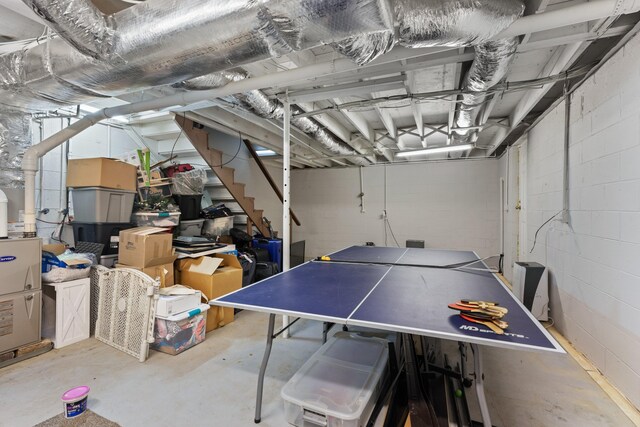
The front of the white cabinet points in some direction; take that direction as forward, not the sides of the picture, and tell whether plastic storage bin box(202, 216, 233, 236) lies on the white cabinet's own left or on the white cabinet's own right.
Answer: on the white cabinet's own left

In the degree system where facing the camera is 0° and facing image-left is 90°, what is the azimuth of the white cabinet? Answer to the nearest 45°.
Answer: approximately 315°

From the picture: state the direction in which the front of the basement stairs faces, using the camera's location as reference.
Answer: facing away from the viewer and to the right of the viewer

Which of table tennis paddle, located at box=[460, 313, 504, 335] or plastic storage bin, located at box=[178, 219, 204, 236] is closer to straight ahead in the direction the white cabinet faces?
the table tennis paddle

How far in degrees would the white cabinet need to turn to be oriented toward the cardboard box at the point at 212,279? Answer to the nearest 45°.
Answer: approximately 45° to its left

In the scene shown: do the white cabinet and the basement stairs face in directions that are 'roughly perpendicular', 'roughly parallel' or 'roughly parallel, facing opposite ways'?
roughly perpendicular
